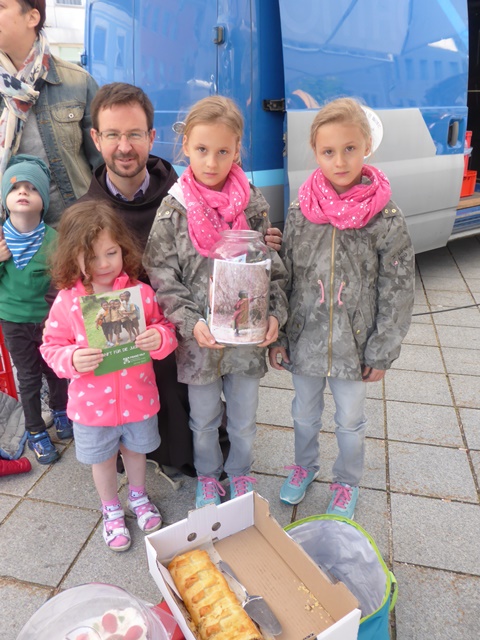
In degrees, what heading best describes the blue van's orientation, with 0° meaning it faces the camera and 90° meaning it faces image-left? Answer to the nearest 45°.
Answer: approximately 225°

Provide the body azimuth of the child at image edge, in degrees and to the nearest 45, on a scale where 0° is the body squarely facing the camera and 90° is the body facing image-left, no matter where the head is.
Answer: approximately 0°

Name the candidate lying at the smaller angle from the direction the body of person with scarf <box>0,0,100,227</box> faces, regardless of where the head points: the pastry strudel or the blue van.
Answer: the pastry strudel

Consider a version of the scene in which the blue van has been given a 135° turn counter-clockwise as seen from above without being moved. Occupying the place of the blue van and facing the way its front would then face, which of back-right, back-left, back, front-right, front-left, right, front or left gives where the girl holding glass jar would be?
left

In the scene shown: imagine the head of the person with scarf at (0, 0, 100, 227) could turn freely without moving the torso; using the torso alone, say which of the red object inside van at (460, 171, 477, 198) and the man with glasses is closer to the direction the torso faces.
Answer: the man with glasses

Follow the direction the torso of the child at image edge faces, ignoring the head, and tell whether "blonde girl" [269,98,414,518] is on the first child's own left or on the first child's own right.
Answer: on the first child's own left
